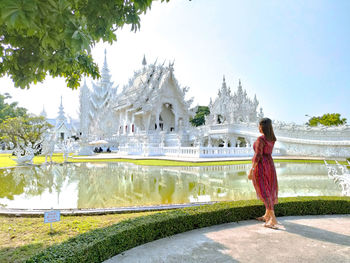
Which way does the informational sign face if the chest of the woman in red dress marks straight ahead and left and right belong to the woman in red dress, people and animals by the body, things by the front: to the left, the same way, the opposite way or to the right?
the opposite way

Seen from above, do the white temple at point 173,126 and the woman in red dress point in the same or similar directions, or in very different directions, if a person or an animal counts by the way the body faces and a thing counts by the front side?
very different directions

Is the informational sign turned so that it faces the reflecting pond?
no

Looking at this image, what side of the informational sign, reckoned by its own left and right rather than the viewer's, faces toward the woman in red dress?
left

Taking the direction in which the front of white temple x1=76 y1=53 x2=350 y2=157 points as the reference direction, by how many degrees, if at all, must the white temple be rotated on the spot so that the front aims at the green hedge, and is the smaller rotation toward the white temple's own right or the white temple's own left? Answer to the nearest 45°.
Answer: approximately 45° to the white temple's own right

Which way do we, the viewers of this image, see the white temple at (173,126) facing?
facing the viewer and to the right of the viewer

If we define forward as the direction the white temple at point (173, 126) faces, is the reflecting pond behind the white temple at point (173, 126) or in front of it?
in front

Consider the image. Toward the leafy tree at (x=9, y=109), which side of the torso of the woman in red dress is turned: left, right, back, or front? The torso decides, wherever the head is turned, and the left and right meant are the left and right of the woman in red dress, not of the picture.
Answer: front

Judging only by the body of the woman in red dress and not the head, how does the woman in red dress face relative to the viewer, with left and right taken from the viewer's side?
facing away from the viewer and to the left of the viewer

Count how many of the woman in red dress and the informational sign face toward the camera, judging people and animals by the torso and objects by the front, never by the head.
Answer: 1

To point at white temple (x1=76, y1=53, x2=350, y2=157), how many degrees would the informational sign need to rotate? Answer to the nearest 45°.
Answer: approximately 135° to its left

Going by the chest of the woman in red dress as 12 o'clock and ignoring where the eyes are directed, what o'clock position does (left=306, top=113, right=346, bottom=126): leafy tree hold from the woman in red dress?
The leafy tree is roughly at 2 o'clock from the woman in red dress.

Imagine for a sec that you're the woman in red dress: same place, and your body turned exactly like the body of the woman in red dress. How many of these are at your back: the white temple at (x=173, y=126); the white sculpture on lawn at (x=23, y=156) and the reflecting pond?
0

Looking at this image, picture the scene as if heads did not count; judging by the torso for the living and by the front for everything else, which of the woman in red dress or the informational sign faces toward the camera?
the informational sign

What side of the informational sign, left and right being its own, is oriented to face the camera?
front

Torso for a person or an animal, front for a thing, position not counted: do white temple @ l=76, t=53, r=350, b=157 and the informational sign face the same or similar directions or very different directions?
same or similar directions

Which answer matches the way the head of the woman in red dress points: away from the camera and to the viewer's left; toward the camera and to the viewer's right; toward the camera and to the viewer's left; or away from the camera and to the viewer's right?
away from the camera and to the viewer's left
